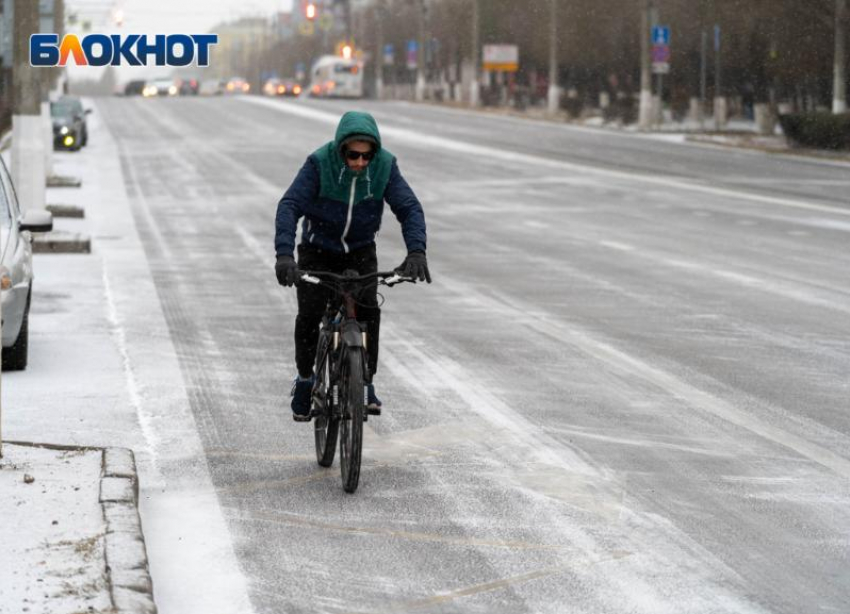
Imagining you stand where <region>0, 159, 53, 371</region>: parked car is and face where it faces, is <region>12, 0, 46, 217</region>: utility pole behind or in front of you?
behind

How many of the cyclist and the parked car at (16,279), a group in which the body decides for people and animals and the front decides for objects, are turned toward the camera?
2

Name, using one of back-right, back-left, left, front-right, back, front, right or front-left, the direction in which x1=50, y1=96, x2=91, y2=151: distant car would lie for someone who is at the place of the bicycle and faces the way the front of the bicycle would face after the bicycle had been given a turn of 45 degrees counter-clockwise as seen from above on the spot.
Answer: back-left

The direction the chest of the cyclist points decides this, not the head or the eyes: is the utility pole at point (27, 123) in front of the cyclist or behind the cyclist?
behind

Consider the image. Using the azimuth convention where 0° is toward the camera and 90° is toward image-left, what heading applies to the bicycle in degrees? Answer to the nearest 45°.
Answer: approximately 0°

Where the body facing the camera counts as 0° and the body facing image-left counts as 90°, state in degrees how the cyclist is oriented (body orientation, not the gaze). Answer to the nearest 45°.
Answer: approximately 0°

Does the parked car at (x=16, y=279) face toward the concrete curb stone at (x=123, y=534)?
yes

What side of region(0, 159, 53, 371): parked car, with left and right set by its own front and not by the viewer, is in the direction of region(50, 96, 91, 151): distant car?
back

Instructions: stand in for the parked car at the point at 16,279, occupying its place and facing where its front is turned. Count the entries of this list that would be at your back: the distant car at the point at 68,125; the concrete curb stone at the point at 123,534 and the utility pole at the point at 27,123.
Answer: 2

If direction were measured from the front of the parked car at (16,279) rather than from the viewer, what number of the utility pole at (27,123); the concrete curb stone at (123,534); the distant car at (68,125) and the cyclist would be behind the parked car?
2
